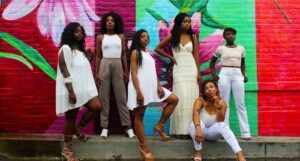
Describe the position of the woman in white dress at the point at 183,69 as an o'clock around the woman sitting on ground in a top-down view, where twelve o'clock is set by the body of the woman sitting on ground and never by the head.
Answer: The woman in white dress is roughly at 5 o'clock from the woman sitting on ground.

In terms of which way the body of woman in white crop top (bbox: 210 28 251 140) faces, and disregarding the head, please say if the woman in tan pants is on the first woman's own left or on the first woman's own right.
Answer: on the first woman's own right

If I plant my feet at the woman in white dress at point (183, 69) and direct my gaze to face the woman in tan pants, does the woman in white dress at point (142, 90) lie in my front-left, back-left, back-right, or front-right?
front-left

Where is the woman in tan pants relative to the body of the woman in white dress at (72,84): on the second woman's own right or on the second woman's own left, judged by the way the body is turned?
on the second woman's own left

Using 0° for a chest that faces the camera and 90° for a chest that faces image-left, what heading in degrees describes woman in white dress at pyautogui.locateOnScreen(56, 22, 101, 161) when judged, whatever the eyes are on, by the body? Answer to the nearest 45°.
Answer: approximately 315°

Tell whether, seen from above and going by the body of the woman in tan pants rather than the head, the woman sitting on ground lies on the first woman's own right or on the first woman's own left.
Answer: on the first woman's own left

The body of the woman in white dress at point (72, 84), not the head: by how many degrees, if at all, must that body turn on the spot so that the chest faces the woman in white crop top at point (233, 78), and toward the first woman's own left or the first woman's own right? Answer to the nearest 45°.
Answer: approximately 45° to the first woman's own left

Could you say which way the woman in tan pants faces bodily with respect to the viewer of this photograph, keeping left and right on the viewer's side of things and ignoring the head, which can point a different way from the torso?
facing the viewer

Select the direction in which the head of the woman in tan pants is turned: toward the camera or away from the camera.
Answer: toward the camera

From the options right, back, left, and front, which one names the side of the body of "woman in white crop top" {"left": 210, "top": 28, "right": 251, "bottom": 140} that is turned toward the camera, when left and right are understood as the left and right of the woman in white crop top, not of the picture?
front

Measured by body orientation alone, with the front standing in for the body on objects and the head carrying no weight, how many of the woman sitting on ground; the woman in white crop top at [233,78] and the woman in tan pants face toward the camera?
3

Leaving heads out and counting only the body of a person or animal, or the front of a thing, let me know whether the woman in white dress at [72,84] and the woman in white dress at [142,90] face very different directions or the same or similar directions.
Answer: same or similar directions

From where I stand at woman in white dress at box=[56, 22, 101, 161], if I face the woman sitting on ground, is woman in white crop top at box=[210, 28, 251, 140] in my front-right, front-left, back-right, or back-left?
front-left

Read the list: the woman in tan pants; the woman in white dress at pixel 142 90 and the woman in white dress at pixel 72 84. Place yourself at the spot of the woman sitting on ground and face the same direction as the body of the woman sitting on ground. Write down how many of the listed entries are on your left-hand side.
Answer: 0

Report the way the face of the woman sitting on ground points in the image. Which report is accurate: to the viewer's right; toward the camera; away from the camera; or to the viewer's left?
toward the camera

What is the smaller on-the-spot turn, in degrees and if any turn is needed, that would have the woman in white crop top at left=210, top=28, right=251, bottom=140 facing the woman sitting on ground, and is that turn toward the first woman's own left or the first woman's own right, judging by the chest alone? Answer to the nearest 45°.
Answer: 0° — they already face them

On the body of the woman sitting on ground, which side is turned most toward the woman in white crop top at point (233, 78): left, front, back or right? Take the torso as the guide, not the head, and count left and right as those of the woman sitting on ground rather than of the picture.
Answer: back

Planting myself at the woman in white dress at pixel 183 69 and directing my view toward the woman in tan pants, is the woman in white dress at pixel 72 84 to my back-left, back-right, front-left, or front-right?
front-left

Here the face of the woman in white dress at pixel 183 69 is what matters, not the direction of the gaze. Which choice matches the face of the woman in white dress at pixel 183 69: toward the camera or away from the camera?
toward the camera
